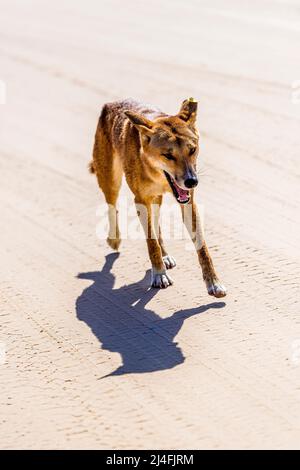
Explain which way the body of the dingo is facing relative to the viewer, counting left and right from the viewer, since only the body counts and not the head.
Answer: facing the viewer and to the right of the viewer
